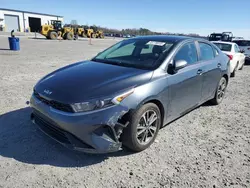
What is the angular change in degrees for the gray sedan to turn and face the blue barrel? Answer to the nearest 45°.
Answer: approximately 90° to its right

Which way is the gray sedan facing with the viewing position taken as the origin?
facing the viewer and to the left of the viewer

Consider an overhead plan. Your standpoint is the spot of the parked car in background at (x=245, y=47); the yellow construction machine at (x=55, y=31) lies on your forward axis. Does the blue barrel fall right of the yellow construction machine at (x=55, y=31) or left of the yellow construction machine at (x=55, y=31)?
left

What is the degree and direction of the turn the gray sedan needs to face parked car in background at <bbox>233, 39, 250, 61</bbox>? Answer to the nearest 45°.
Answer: approximately 180°

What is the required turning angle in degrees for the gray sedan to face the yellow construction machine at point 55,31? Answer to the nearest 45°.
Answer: approximately 135° to its right

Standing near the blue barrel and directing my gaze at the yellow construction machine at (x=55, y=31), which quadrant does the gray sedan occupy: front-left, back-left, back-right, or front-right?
back-right
